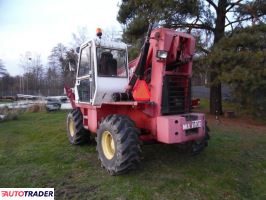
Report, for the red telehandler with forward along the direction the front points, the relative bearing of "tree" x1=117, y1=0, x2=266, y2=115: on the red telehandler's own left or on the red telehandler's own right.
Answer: on the red telehandler's own right

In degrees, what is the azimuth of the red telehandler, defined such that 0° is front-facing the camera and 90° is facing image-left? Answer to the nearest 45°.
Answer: approximately 135°

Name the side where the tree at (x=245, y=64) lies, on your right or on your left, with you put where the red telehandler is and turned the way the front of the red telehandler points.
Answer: on your right
